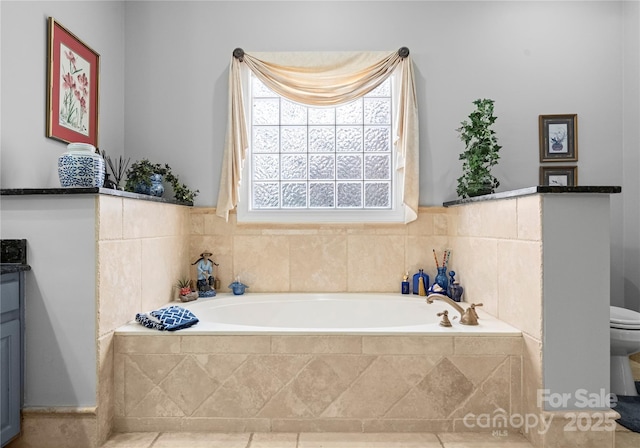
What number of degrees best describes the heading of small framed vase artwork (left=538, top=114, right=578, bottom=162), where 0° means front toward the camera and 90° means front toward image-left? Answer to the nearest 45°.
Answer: approximately 0°

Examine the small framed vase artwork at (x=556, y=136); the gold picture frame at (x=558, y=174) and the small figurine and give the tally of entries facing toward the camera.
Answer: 3

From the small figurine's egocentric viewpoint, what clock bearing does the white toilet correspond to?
The white toilet is roughly at 10 o'clock from the small figurine.

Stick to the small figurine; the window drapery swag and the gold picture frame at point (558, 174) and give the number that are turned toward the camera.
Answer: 3

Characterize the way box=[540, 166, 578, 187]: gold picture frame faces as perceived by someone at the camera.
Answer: facing the viewer

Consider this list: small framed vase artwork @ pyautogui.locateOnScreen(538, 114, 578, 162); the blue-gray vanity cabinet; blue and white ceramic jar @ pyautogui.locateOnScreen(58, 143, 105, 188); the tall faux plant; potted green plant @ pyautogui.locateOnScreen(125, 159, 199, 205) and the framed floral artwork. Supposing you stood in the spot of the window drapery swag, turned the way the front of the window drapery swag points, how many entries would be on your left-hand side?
2

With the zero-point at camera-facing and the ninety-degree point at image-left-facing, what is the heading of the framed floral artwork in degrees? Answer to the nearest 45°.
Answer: approximately 315°

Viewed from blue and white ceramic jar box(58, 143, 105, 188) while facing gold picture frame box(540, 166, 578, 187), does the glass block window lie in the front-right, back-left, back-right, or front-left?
front-left

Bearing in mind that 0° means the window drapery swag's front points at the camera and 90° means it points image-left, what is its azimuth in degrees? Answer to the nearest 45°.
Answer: approximately 0°

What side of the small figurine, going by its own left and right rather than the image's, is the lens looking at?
front
